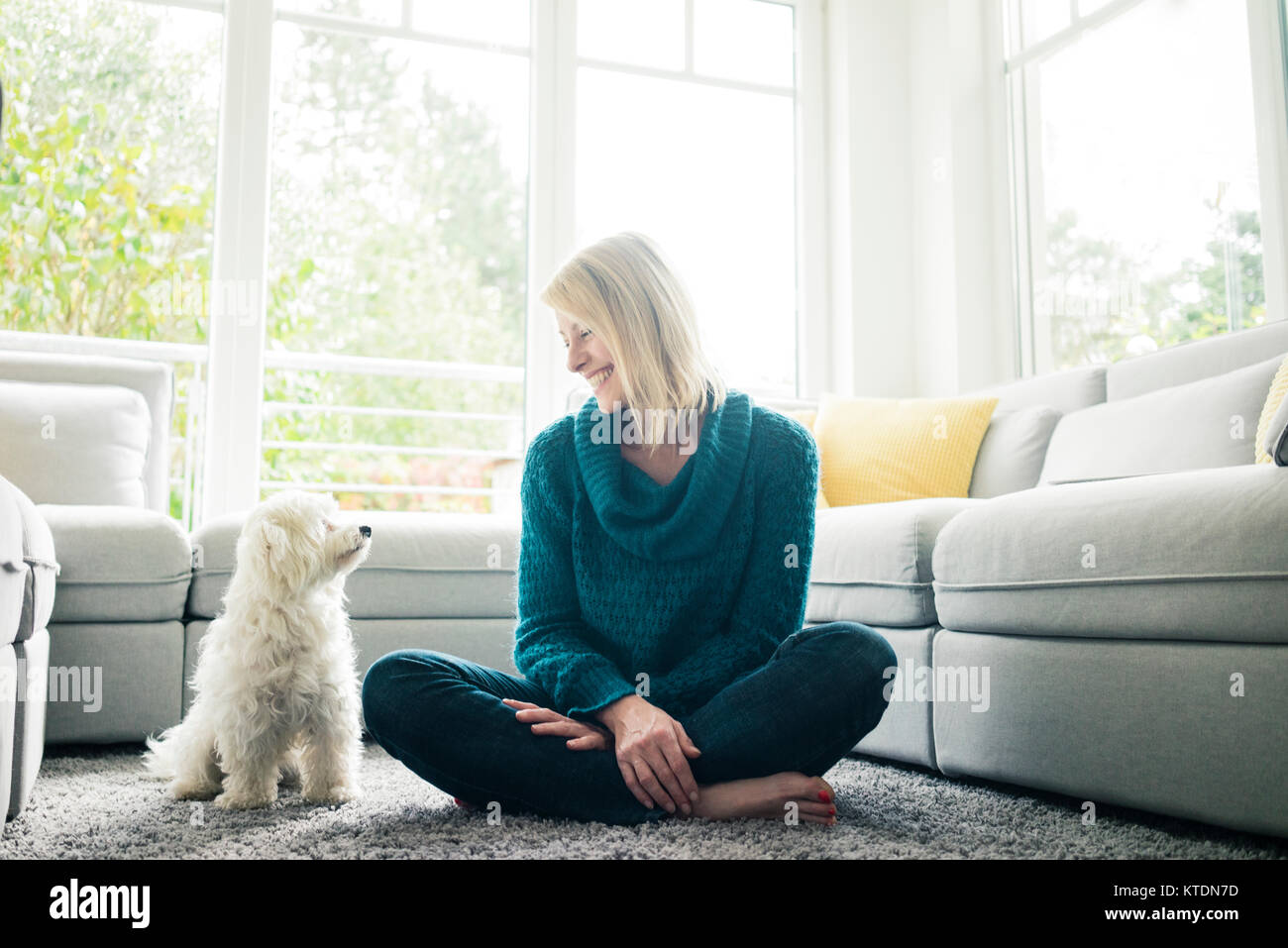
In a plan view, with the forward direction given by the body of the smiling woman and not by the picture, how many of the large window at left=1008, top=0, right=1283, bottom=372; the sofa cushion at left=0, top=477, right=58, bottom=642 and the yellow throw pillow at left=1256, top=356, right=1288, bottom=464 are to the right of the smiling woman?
1

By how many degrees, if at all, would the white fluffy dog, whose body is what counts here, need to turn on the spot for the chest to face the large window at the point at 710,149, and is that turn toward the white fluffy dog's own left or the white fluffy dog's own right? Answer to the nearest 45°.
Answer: approximately 90° to the white fluffy dog's own left

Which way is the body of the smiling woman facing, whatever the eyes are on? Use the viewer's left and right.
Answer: facing the viewer

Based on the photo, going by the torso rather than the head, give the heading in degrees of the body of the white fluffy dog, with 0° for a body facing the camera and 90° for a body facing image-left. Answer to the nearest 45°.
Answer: approximately 315°

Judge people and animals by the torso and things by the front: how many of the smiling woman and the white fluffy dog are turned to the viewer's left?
0

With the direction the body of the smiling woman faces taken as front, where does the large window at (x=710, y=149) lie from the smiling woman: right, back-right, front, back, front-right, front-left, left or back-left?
back

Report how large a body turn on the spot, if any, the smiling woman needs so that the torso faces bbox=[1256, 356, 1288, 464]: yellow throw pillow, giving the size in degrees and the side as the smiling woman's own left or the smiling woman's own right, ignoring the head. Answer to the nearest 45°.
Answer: approximately 90° to the smiling woman's own left

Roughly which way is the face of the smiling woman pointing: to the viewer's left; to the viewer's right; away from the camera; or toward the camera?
to the viewer's left

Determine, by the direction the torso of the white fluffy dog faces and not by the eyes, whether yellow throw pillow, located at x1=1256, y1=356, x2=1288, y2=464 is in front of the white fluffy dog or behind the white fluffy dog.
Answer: in front

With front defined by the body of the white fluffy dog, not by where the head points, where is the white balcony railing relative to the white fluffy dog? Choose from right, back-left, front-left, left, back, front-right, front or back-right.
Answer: back-left
